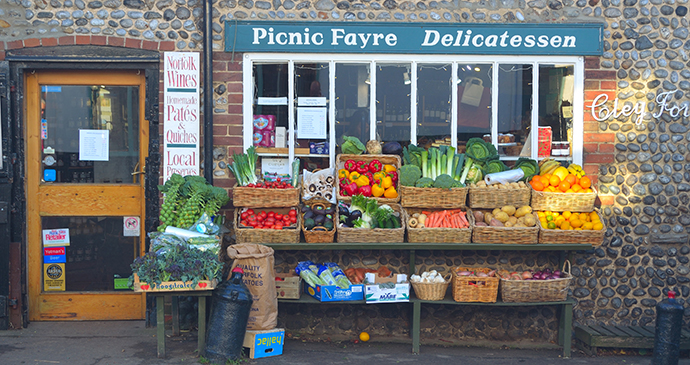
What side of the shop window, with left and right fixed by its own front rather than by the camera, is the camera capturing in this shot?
front

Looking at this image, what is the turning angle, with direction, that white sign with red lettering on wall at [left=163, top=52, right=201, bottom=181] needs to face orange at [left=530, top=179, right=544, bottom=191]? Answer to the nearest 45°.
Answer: approximately 90° to its left

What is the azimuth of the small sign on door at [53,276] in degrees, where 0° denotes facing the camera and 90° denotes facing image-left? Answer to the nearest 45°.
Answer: approximately 0°

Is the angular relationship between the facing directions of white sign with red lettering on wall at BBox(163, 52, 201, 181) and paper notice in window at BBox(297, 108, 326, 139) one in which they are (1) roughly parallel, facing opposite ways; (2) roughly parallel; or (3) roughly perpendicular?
roughly parallel

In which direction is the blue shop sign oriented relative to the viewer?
toward the camera

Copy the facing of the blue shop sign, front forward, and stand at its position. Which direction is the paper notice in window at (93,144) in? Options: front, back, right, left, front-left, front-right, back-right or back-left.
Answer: right

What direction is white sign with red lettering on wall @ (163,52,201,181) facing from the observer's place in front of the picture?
facing the viewer

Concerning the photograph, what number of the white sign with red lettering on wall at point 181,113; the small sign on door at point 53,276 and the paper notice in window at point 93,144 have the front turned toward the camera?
3

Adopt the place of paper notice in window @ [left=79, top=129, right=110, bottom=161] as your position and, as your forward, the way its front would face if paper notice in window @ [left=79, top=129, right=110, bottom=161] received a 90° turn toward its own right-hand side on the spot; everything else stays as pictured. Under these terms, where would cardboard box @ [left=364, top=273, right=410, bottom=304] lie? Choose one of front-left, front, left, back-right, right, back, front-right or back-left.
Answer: back-left

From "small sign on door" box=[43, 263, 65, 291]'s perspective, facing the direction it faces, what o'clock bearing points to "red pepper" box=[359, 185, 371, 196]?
The red pepper is roughly at 10 o'clock from the small sign on door.

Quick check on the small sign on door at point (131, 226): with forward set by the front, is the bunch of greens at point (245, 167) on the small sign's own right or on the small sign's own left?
on the small sign's own left
